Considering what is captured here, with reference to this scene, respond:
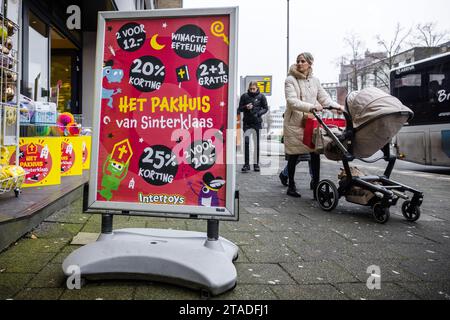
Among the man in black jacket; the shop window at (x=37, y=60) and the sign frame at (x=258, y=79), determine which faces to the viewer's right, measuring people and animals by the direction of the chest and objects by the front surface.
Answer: the shop window

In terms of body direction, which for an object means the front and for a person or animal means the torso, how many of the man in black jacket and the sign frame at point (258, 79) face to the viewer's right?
0

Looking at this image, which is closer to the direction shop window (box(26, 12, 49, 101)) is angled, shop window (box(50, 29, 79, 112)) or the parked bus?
the parked bus

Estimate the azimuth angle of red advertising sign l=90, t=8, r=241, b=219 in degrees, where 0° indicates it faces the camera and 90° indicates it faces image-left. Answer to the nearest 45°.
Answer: approximately 0°

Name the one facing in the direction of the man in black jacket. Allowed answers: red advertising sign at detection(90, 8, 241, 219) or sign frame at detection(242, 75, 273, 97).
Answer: the sign frame

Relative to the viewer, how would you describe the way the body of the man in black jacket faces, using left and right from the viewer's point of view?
facing the viewer

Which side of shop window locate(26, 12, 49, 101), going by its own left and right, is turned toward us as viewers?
right

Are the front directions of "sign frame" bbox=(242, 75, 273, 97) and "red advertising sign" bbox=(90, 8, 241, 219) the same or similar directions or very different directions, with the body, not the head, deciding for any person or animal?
same or similar directions

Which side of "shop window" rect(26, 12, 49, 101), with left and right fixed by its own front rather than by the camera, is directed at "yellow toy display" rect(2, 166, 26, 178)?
right

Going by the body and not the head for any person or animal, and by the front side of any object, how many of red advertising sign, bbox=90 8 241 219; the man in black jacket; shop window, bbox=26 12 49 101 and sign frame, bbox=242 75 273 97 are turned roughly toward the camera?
3
